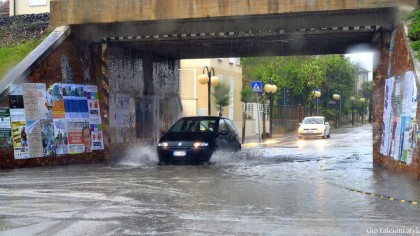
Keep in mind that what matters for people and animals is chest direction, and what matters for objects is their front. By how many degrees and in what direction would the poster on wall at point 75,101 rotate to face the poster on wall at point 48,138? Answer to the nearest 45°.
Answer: approximately 45° to its right

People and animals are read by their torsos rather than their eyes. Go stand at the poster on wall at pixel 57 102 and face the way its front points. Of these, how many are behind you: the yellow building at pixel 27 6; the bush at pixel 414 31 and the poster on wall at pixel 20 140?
1

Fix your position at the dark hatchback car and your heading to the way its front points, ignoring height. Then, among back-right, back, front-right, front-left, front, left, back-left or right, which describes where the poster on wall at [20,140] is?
front-right

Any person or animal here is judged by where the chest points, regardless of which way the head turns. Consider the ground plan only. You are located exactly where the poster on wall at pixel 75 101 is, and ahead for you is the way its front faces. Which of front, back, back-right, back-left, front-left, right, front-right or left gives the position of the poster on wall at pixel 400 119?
front-left

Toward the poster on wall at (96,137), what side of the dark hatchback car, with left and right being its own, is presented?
right
